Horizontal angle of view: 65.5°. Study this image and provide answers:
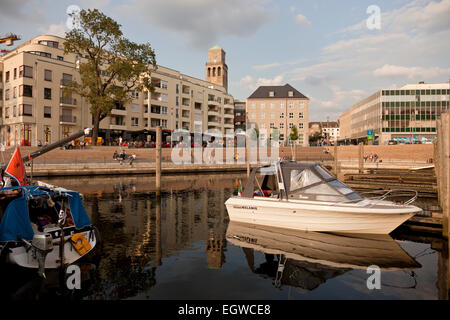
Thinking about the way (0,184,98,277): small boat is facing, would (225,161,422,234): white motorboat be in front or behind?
behind
